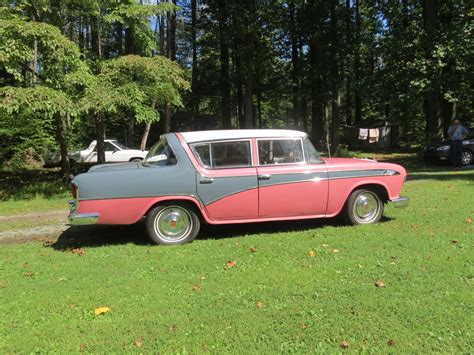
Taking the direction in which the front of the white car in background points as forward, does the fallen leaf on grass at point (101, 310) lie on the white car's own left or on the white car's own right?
on the white car's own right

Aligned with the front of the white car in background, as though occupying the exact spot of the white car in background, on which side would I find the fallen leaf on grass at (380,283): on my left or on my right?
on my right

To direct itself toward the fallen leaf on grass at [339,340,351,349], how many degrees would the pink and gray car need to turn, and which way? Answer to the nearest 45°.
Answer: approximately 90° to its right

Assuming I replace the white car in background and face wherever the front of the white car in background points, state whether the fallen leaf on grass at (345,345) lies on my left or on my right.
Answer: on my right

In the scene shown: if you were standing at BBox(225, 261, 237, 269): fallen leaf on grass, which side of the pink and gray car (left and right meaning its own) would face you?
right

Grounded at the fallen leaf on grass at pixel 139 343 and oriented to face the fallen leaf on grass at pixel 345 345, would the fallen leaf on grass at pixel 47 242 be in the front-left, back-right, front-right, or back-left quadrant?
back-left

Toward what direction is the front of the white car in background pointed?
to the viewer's right

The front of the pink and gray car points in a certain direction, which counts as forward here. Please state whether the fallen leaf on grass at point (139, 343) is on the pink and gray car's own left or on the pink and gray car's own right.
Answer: on the pink and gray car's own right

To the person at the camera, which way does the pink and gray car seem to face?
facing to the right of the viewer

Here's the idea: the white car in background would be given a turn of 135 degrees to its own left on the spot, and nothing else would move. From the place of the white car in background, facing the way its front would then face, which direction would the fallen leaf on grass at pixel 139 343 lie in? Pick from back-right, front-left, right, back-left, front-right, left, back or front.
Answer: back-left
